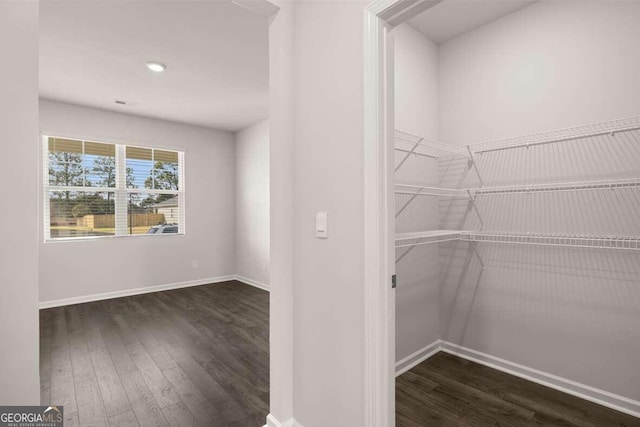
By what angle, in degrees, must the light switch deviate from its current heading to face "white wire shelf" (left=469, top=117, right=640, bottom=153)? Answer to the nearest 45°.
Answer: approximately 90° to its left

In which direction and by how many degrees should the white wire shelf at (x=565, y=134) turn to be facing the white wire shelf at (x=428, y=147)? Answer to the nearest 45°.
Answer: approximately 45° to its right

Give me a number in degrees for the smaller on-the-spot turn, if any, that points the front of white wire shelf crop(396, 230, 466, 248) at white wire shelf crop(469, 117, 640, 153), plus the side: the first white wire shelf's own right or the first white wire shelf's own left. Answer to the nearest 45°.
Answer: approximately 45° to the first white wire shelf's own left

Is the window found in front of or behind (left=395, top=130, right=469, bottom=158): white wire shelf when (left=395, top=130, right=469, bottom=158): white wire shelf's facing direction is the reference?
behind

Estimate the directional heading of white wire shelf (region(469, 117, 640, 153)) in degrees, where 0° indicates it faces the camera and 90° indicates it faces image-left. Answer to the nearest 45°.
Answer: approximately 45°

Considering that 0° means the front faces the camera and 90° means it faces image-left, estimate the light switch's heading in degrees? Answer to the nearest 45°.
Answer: approximately 0°

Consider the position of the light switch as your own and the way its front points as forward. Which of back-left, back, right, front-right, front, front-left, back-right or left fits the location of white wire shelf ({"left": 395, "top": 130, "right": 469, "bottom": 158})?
back-left

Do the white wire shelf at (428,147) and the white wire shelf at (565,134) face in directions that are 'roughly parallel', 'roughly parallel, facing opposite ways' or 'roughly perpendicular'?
roughly perpendicular
